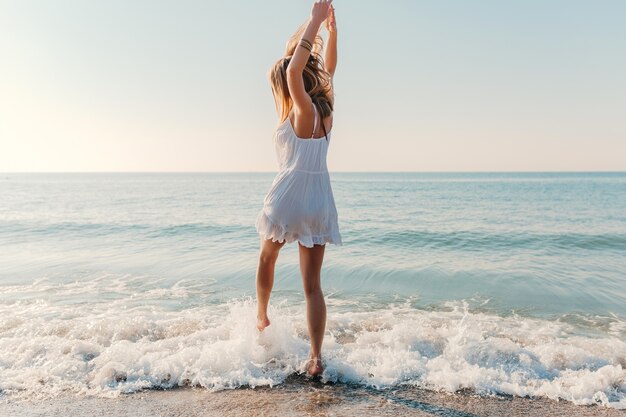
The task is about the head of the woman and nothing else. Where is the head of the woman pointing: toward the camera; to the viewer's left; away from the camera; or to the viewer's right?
away from the camera

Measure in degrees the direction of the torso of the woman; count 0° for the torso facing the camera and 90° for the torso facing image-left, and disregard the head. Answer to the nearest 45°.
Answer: approximately 135°
